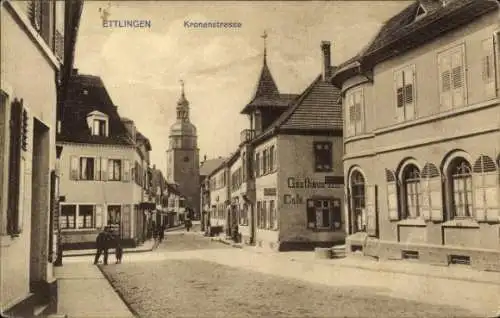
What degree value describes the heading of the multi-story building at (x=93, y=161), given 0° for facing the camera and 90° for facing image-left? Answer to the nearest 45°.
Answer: approximately 0°

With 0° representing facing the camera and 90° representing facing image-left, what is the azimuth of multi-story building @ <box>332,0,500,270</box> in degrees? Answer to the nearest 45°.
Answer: approximately 45°

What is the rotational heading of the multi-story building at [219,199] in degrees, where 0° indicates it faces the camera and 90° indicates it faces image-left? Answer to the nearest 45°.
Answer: approximately 45°

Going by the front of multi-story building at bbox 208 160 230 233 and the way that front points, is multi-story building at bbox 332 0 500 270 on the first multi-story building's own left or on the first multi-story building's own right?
on the first multi-story building's own left

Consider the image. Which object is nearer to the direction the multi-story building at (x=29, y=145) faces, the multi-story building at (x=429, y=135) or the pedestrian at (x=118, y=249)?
the multi-story building

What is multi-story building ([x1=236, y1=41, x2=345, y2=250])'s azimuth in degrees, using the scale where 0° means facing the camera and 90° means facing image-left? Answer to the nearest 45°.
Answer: approximately 45°
